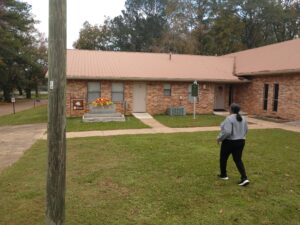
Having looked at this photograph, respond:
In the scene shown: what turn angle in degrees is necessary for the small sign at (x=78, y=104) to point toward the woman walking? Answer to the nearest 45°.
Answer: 0° — it already faces them

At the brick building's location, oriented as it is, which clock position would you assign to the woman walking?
The woman walking is roughly at 12 o'clock from the brick building.

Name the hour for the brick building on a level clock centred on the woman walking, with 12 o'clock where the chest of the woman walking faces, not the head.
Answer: The brick building is roughly at 1 o'clock from the woman walking.

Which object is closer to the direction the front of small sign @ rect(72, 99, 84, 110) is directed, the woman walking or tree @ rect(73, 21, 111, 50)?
the woman walking

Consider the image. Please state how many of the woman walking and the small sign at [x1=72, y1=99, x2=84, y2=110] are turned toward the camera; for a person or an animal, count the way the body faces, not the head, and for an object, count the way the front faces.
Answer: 1

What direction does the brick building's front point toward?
toward the camera

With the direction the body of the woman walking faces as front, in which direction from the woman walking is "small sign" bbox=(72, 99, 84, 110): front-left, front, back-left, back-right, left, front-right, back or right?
front

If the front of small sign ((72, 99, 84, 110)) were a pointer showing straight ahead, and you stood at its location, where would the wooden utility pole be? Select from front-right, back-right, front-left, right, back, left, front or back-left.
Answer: front

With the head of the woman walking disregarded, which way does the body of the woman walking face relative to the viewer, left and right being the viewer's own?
facing away from the viewer and to the left of the viewer

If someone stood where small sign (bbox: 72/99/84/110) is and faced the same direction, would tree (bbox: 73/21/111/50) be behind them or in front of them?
behind

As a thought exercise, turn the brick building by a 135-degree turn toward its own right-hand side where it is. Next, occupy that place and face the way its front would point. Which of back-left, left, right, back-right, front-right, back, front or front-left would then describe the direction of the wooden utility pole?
back-left

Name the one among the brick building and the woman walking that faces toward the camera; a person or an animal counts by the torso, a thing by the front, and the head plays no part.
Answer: the brick building

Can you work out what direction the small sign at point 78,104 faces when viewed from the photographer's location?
facing the viewer

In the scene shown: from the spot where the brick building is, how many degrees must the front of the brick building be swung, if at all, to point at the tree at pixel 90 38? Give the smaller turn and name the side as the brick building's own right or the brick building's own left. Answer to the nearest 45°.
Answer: approximately 135° to the brick building's own right
